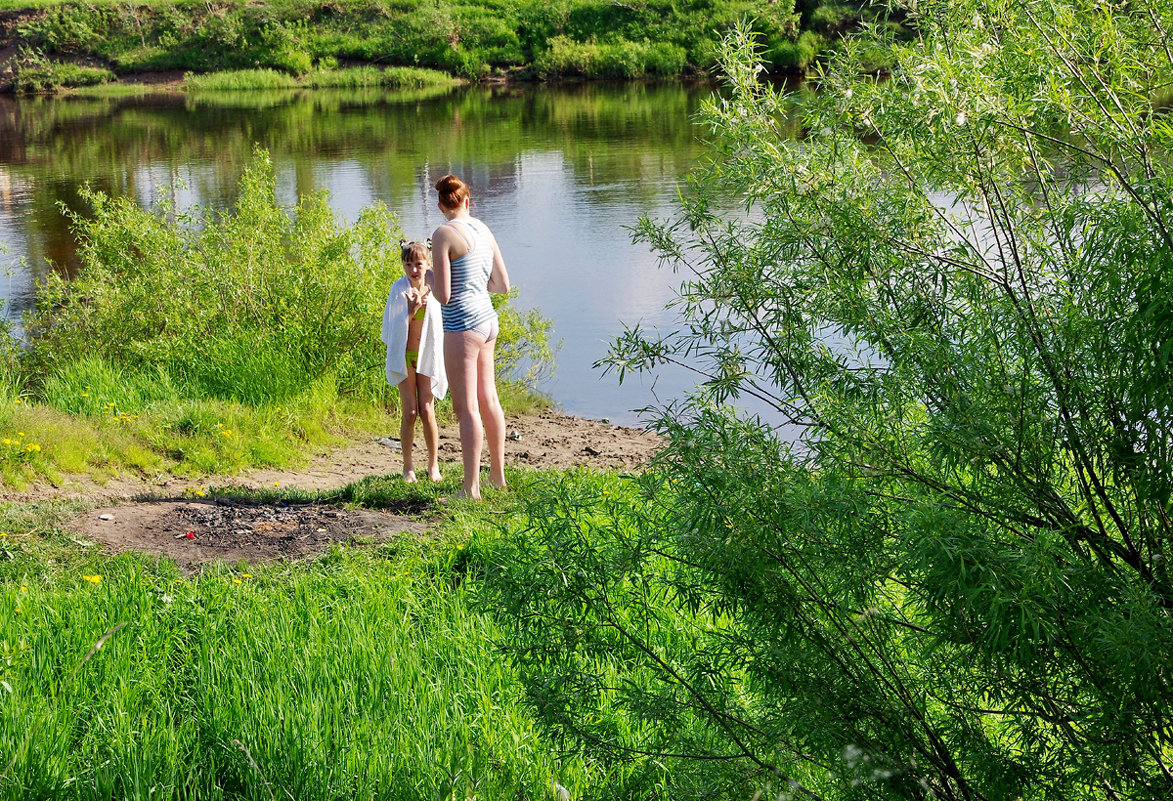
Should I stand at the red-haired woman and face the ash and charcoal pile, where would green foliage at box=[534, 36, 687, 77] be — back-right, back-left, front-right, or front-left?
back-right

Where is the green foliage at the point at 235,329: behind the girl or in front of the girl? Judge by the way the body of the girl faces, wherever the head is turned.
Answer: behind

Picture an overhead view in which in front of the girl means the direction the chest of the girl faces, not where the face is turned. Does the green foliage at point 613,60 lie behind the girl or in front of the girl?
behind

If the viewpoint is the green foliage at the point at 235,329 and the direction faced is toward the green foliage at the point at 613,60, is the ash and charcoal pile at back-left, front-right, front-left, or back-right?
back-right

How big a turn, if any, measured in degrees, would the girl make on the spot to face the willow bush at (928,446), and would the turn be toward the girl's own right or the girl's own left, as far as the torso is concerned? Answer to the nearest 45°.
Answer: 0° — they already face it

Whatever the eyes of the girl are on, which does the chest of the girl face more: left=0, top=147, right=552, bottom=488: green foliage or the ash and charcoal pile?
the ash and charcoal pile

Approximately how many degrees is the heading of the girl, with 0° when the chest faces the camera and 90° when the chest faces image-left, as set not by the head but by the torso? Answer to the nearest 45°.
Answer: approximately 0°

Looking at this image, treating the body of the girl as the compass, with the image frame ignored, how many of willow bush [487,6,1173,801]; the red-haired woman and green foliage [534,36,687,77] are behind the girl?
1

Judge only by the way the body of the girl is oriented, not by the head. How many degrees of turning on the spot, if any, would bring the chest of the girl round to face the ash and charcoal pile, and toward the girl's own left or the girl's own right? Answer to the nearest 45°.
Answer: approximately 45° to the girl's own right

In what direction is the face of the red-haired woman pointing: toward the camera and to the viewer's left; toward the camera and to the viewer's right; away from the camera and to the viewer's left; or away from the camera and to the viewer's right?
away from the camera and to the viewer's left
